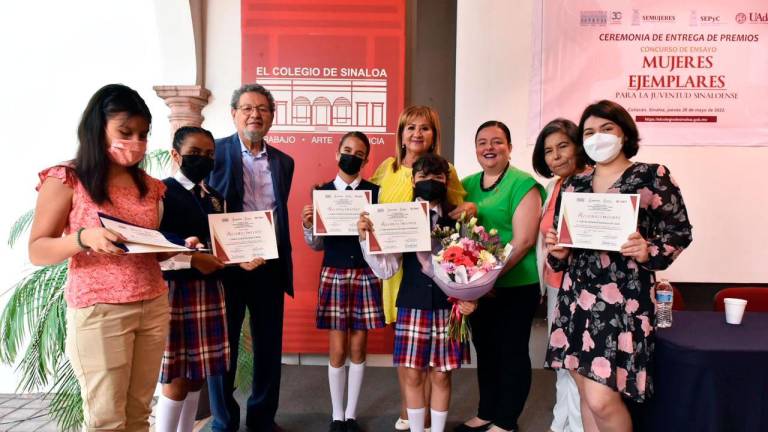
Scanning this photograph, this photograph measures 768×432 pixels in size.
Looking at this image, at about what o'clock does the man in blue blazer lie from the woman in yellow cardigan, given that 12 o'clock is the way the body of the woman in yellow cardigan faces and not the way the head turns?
The man in blue blazer is roughly at 3 o'clock from the woman in yellow cardigan.

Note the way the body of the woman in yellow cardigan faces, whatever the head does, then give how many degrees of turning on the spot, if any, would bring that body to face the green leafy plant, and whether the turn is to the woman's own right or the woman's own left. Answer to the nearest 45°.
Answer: approximately 90° to the woman's own right

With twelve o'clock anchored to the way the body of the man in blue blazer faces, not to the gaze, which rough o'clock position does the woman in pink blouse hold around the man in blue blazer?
The woman in pink blouse is roughly at 1 o'clock from the man in blue blazer.

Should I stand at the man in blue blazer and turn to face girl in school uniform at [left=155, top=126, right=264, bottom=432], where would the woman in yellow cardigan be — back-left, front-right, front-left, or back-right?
back-left

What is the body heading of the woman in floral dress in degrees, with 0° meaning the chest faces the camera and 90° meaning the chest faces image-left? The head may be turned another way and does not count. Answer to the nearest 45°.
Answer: approximately 45°

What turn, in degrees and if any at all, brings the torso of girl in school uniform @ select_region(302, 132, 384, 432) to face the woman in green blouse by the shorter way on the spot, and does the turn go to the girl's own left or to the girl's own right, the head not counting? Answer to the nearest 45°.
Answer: approximately 90° to the girl's own left

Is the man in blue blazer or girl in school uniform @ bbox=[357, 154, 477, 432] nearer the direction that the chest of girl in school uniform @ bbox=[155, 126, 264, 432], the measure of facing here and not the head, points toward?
the girl in school uniform

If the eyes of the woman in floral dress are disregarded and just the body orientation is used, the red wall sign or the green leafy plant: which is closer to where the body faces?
the green leafy plant

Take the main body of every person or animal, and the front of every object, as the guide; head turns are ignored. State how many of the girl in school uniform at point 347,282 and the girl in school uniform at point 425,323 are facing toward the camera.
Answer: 2
